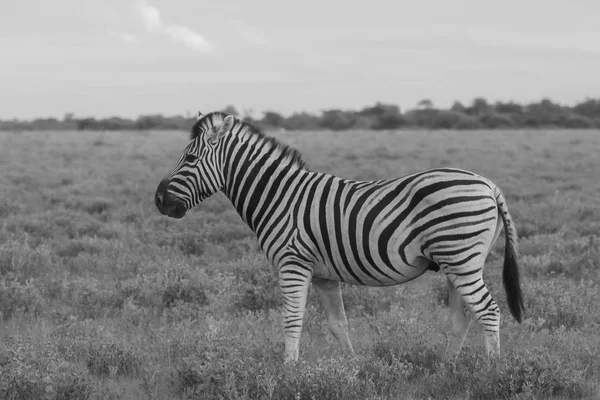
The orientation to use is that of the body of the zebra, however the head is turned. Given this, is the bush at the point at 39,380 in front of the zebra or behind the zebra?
in front

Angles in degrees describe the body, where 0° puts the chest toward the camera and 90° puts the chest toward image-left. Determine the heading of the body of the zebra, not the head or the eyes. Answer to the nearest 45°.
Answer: approximately 90°
